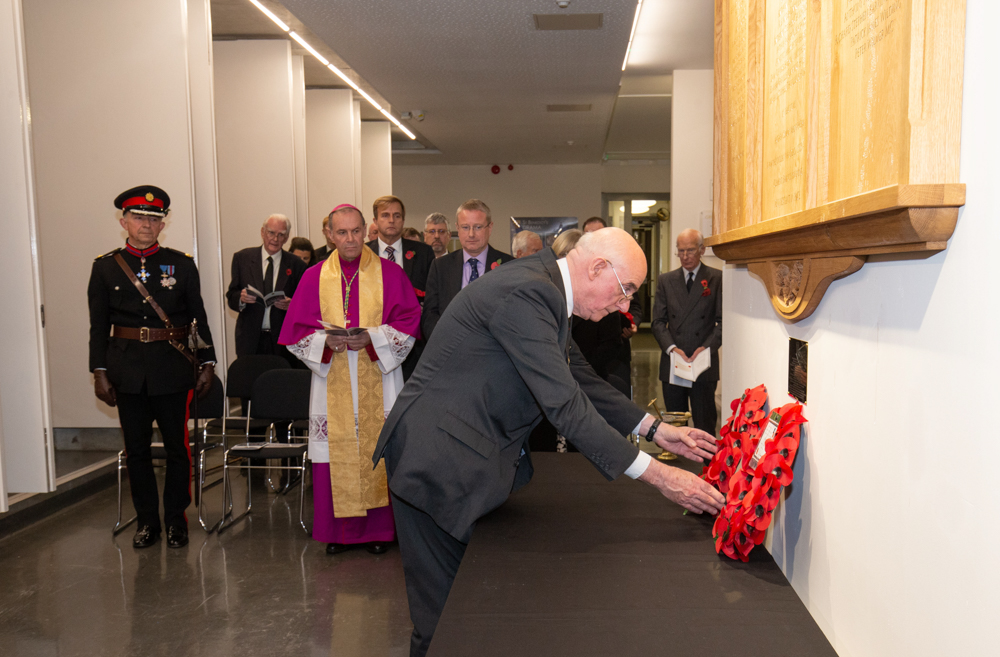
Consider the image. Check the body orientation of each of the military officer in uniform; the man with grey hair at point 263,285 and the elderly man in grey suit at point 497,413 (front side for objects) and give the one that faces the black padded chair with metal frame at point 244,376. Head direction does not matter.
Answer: the man with grey hair

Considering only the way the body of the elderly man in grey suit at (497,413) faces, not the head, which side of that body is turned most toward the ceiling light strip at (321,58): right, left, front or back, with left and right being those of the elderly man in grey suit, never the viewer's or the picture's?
left

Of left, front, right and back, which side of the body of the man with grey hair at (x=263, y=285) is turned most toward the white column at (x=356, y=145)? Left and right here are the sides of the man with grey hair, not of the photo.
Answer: back

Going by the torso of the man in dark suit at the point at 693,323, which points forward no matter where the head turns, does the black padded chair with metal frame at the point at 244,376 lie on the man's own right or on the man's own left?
on the man's own right

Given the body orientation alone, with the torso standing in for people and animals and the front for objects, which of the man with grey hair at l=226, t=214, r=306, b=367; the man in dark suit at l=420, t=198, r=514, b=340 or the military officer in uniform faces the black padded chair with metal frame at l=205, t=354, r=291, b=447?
the man with grey hair

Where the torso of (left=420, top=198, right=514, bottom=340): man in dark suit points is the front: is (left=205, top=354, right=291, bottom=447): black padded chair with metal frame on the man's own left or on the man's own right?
on the man's own right

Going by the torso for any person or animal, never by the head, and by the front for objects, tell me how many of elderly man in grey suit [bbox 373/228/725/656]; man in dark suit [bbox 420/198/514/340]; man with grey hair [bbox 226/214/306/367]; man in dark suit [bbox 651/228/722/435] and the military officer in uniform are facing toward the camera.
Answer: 4

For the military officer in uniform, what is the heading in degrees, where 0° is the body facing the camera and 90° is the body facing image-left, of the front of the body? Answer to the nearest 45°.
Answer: approximately 0°

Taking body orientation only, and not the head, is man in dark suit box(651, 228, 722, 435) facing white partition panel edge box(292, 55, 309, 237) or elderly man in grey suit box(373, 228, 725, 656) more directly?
the elderly man in grey suit

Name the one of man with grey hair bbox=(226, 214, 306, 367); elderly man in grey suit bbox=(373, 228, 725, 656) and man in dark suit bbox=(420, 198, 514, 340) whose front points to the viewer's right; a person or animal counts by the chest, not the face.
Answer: the elderly man in grey suit

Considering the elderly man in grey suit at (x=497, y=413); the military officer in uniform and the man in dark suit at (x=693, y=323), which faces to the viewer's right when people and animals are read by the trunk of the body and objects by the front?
the elderly man in grey suit

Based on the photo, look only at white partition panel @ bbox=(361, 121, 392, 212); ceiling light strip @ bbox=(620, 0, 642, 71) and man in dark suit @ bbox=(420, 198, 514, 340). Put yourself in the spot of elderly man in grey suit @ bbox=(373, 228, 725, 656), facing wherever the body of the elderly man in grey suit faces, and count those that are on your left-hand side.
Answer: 3

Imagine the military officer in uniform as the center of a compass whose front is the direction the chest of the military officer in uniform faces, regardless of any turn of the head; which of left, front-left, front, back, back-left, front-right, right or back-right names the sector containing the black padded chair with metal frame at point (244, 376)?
back-left

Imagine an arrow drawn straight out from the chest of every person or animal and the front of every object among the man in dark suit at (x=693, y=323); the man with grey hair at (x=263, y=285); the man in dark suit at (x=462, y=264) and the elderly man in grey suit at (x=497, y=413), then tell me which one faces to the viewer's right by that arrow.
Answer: the elderly man in grey suit

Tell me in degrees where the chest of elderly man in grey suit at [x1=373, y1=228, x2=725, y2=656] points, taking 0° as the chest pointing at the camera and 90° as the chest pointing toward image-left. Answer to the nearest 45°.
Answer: approximately 270°

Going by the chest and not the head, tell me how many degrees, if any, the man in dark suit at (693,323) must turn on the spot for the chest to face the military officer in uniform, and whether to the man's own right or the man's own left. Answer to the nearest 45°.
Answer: approximately 45° to the man's own right

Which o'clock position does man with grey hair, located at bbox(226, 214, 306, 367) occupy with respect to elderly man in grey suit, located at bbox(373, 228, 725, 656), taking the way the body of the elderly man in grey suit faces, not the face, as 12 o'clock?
The man with grey hair is roughly at 8 o'clock from the elderly man in grey suit.
